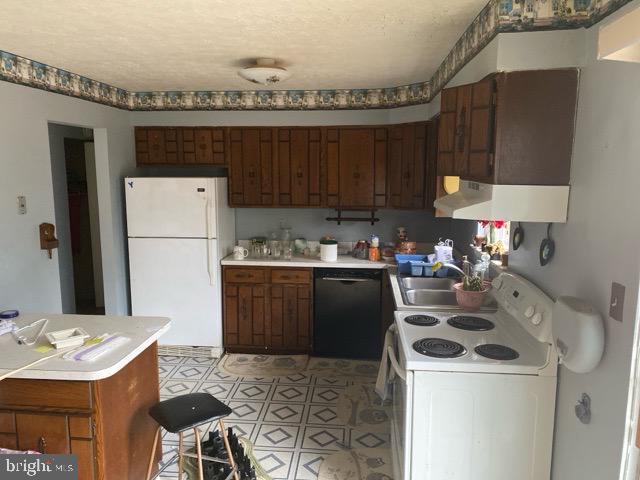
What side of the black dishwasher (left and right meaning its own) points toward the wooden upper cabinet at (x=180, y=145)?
right

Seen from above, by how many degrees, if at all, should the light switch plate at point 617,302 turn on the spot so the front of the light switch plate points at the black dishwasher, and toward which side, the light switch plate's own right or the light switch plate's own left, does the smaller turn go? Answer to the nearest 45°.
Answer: approximately 90° to the light switch plate's own right

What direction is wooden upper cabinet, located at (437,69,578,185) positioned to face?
to the viewer's left

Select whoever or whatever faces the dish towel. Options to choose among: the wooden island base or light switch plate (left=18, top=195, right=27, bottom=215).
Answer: the light switch plate

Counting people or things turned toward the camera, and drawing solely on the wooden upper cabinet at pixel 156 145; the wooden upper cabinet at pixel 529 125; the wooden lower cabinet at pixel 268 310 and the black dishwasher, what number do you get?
3

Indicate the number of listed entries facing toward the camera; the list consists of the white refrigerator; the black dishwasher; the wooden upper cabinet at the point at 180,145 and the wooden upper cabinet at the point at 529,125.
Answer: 3

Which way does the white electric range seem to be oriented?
to the viewer's left

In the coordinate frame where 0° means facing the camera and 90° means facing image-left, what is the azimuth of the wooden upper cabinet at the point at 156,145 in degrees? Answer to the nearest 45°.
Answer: approximately 0°

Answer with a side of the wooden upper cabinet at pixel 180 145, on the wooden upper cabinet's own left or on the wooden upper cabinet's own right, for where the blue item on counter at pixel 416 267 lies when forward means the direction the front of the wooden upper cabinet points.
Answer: on the wooden upper cabinet's own left

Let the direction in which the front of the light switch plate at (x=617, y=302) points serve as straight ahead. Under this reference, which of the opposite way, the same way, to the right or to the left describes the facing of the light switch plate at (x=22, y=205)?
the opposite way
